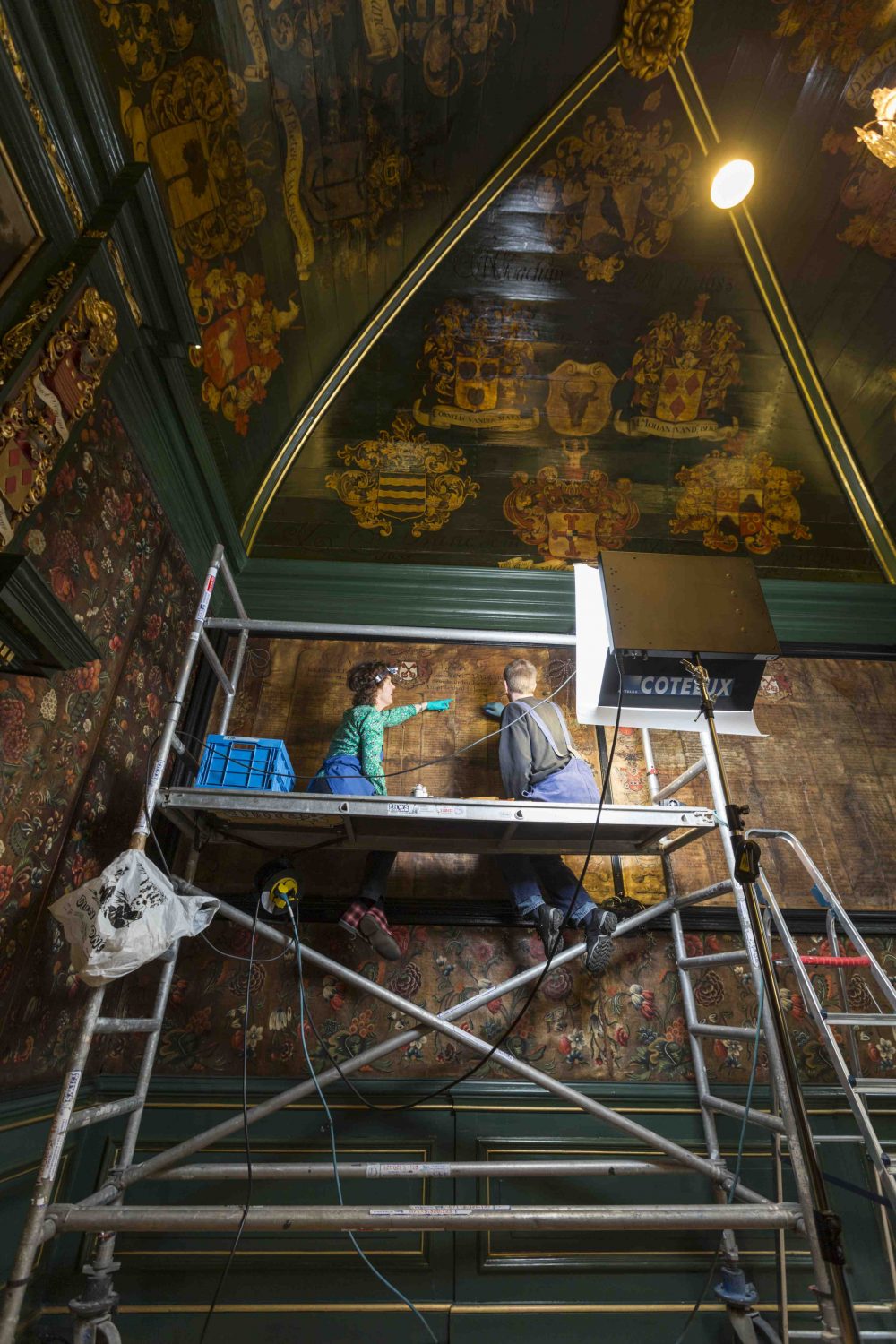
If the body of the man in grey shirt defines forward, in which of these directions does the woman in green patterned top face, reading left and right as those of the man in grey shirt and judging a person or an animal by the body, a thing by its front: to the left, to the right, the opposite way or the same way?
to the right

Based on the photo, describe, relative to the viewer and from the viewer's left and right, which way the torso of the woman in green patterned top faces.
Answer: facing away from the viewer and to the right of the viewer

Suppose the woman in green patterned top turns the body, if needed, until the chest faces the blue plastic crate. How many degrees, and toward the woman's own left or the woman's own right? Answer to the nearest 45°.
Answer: approximately 180°

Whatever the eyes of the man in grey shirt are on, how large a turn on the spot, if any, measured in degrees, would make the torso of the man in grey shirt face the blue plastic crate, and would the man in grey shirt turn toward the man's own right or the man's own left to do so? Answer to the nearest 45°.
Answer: approximately 90° to the man's own left

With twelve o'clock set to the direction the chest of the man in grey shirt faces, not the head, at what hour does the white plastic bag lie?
The white plastic bag is roughly at 9 o'clock from the man in grey shirt.

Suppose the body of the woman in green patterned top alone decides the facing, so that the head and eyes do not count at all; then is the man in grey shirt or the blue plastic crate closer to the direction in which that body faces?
the man in grey shirt

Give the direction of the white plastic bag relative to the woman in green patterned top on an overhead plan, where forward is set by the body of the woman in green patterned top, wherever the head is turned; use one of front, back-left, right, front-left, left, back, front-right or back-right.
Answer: back

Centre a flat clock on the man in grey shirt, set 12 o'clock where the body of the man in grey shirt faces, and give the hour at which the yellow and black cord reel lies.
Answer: The yellow and black cord reel is roughly at 10 o'clock from the man in grey shirt.

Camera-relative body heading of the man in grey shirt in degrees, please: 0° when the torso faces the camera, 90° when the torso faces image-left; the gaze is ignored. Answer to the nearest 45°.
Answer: approximately 135°

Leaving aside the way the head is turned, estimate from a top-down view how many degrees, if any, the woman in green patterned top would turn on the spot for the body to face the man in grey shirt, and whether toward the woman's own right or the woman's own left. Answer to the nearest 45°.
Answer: approximately 45° to the woman's own right

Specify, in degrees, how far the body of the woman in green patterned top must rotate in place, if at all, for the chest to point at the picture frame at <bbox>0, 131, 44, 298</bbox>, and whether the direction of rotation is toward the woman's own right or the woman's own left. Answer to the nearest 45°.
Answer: approximately 180°

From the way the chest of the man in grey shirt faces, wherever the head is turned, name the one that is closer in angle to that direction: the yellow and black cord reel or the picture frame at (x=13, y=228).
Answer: the yellow and black cord reel

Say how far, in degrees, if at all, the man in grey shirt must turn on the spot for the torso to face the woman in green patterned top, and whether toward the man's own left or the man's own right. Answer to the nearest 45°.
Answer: approximately 45° to the man's own left

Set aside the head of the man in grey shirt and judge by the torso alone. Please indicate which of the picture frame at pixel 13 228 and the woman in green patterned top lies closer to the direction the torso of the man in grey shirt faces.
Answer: the woman in green patterned top
